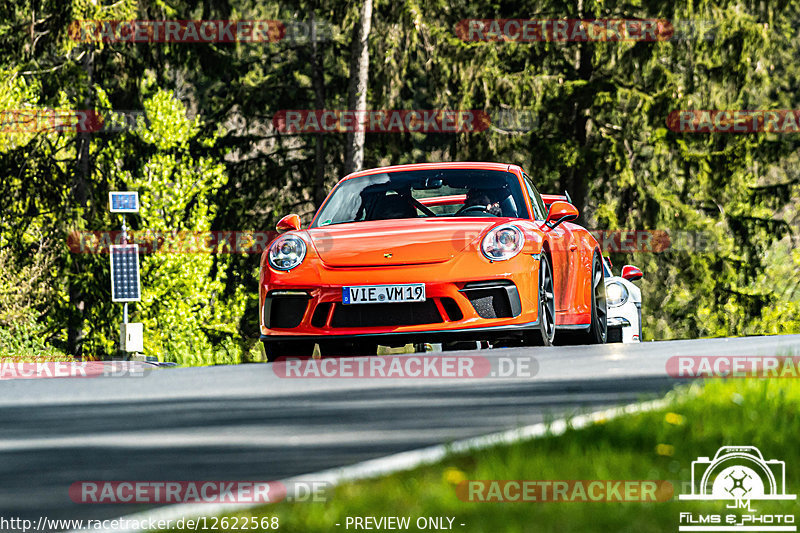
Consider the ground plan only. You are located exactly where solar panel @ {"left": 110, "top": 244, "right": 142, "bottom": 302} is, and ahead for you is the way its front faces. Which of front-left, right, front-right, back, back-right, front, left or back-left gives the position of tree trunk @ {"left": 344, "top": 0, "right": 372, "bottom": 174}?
back-left

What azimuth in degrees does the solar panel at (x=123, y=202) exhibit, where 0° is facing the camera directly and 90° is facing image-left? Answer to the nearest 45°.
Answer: approximately 0°

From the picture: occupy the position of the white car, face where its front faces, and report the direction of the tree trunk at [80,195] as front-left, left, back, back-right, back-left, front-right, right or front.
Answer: back-right

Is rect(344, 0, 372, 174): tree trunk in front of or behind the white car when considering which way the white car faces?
behind

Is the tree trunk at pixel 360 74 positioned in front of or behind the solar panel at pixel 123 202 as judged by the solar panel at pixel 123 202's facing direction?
behind

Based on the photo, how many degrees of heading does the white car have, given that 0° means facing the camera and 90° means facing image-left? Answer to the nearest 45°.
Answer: approximately 0°

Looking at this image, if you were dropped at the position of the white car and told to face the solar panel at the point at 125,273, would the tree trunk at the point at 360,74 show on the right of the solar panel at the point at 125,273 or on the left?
right

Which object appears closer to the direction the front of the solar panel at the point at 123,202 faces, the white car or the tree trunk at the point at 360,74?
the white car

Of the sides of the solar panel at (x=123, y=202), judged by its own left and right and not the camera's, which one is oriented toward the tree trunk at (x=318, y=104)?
back

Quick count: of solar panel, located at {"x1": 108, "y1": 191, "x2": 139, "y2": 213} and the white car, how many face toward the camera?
2
